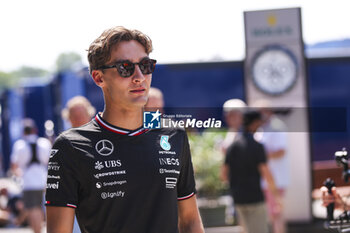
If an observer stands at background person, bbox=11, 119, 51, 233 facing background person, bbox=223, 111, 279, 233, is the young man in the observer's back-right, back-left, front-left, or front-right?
front-right

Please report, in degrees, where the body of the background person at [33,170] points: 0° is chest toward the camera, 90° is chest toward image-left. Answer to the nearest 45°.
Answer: approximately 180°

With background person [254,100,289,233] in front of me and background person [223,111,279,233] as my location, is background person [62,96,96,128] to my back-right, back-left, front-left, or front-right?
back-left

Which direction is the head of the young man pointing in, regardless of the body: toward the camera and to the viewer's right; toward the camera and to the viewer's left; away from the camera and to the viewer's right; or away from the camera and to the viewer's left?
toward the camera and to the viewer's right

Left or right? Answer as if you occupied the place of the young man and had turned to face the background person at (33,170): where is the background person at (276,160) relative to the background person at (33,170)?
right

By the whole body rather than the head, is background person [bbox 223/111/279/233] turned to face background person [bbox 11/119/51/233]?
no

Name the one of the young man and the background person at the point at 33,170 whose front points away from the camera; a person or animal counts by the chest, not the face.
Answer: the background person

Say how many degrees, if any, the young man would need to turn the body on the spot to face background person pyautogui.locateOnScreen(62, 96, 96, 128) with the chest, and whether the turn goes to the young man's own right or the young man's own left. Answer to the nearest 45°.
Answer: approximately 135° to the young man's own left
